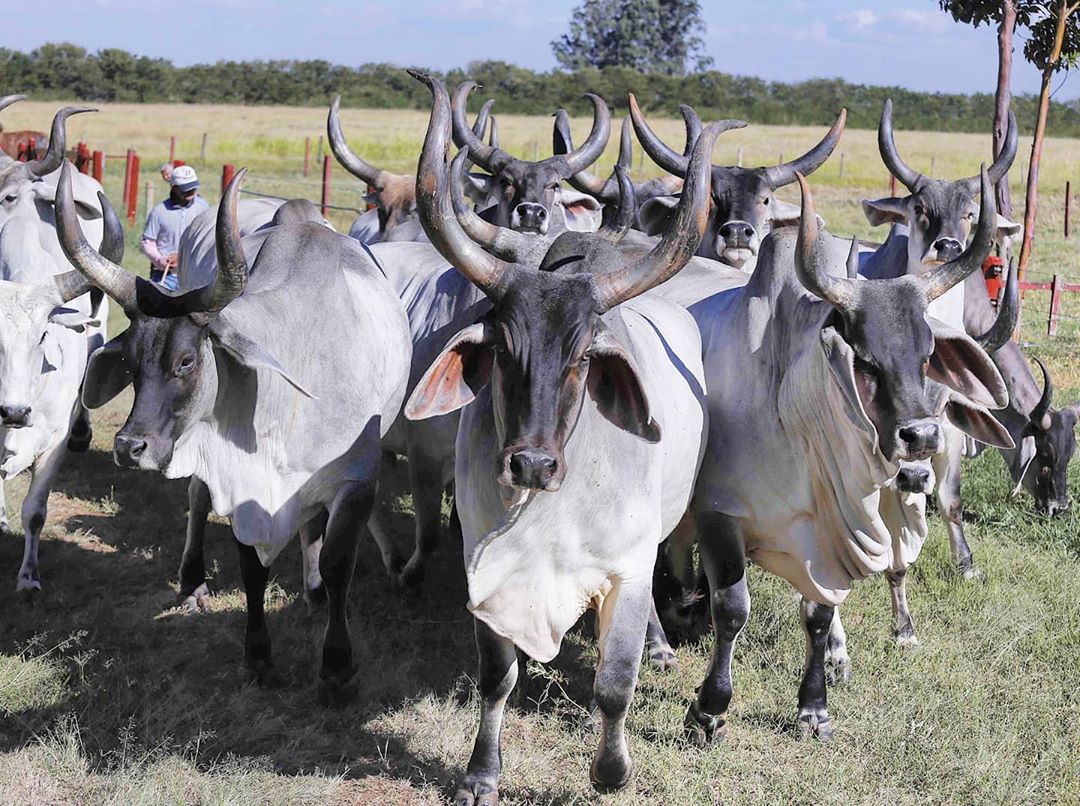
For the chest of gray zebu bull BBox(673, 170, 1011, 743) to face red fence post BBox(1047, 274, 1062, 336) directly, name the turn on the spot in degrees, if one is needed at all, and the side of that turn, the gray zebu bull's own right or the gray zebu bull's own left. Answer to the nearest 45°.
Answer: approximately 135° to the gray zebu bull's own left

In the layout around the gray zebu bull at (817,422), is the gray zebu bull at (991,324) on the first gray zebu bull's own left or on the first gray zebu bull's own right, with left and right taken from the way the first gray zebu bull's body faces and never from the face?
on the first gray zebu bull's own left

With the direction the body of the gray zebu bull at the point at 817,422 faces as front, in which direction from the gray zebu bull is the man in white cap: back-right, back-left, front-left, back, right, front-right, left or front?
back

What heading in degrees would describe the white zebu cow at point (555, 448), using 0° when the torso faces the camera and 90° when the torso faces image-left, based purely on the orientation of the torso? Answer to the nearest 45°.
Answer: approximately 0°

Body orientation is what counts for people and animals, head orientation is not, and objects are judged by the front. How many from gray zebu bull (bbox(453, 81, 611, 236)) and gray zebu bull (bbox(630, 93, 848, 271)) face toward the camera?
2

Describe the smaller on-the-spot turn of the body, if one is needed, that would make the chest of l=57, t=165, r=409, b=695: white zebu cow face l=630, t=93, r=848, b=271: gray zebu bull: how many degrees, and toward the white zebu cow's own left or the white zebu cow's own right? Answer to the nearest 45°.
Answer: approximately 180°

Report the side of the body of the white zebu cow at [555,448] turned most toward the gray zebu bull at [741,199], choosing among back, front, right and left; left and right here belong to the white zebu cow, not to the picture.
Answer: back

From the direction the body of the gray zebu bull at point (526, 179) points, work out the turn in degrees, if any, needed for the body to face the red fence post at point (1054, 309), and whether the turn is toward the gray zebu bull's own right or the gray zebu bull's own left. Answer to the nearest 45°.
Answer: approximately 135° to the gray zebu bull's own left

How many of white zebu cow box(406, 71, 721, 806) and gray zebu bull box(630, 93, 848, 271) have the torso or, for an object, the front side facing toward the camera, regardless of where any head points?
2

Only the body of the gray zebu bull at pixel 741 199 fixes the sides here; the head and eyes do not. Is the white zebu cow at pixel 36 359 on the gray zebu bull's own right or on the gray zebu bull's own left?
on the gray zebu bull's own right

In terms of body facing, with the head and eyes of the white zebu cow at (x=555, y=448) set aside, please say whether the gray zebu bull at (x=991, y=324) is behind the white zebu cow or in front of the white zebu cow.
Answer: behind

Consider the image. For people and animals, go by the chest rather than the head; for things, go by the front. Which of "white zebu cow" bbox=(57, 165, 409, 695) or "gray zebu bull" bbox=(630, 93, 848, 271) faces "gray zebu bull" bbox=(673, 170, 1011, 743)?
"gray zebu bull" bbox=(630, 93, 848, 271)
